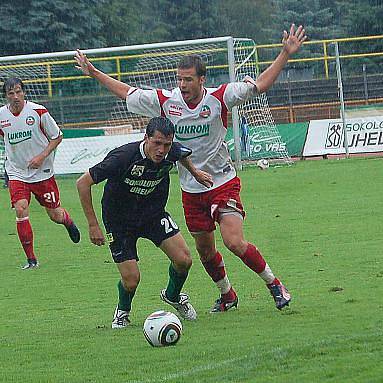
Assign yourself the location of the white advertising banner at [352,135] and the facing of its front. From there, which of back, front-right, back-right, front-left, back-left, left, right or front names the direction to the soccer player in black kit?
front

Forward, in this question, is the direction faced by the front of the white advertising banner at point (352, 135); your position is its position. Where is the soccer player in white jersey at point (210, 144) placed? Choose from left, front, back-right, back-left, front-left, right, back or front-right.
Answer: front

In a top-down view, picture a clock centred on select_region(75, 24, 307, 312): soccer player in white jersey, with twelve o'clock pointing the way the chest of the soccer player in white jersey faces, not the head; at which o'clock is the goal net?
The goal net is roughly at 6 o'clock from the soccer player in white jersey.

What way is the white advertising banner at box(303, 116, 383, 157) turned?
toward the camera

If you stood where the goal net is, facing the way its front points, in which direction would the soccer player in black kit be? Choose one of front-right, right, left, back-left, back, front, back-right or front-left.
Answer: front-left

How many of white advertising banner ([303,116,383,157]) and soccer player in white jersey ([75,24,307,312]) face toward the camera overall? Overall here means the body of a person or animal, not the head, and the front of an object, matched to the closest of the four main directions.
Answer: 2

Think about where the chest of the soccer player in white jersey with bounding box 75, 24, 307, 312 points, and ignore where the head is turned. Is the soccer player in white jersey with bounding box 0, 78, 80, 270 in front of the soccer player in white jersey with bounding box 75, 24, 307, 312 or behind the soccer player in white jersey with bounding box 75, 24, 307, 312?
behind

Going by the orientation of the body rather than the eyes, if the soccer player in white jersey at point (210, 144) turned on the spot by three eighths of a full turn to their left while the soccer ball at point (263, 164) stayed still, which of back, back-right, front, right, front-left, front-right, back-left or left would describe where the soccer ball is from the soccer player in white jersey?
front-left

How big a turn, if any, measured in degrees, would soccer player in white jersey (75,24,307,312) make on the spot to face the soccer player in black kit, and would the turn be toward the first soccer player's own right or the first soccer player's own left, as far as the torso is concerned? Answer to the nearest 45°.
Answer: approximately 45° to the first soccer player's own right

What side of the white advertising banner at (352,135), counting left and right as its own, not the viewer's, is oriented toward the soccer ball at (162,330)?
front

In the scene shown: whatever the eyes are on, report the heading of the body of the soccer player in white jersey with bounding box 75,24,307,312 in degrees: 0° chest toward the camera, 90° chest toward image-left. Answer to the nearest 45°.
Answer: approximately 0°

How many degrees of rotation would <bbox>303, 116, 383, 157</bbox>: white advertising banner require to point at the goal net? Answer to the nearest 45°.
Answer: approximately 90° to its right

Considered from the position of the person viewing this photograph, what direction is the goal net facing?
facing the viewer and to the left of the viewer
